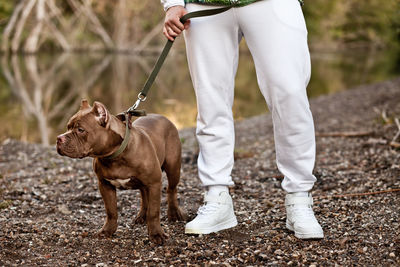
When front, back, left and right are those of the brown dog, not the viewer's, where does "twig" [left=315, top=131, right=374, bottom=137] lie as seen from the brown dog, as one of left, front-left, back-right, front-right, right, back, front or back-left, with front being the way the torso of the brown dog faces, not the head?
back

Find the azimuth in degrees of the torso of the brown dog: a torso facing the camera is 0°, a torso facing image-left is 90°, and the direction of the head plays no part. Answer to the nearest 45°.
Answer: approximately 45°
